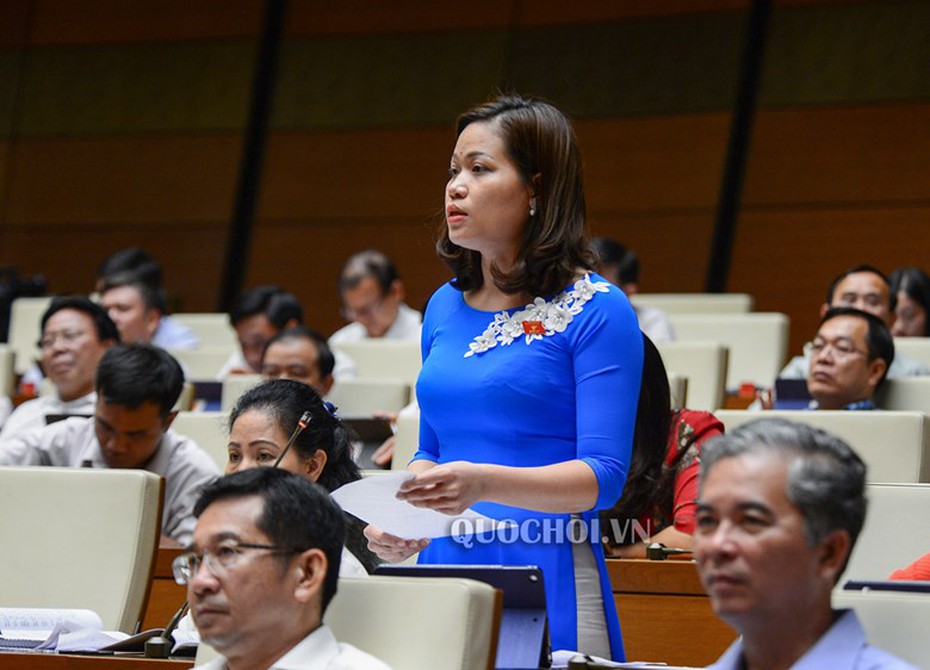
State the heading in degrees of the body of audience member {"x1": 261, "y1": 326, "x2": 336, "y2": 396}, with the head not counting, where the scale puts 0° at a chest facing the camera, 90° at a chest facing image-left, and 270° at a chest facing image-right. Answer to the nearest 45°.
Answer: approximately 45°

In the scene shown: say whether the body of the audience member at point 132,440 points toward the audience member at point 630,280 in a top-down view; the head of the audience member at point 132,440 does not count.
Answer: no

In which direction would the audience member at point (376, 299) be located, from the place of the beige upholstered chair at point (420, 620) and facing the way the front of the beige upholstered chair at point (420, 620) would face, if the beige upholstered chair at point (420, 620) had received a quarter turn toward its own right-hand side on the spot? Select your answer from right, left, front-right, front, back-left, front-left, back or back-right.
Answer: front-right

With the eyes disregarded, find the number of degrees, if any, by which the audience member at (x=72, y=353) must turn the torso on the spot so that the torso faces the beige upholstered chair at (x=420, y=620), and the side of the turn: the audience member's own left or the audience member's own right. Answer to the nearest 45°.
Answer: approximately 45° to the audience member's own left

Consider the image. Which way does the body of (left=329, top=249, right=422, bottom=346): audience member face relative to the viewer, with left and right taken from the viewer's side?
facing the viewer and to the left of the viewer

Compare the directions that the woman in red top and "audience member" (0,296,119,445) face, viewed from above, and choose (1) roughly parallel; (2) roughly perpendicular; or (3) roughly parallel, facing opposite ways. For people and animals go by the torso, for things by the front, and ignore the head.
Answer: roughly parallel

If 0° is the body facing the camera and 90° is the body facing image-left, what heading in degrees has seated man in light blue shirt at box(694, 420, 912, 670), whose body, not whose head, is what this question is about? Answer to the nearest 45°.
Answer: approximately 45°

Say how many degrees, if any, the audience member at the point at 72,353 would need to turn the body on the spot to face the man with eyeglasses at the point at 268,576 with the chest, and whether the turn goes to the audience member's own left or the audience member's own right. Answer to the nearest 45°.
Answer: approximately 45° to the audience member's own left

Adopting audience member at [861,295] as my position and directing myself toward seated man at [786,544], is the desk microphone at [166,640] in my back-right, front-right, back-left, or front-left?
front-right

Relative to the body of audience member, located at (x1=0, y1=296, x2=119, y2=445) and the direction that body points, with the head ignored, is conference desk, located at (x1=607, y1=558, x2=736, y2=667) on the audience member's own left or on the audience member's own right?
on the audience member's own left

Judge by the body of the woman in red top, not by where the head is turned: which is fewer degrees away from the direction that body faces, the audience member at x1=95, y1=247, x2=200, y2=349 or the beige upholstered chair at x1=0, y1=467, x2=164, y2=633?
the beige upholstered chair

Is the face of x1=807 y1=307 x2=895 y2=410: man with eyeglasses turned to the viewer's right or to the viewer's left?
to the viewer's left

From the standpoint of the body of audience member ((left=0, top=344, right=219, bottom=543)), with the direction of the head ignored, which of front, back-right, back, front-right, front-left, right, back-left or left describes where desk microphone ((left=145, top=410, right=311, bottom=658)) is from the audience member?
front-left

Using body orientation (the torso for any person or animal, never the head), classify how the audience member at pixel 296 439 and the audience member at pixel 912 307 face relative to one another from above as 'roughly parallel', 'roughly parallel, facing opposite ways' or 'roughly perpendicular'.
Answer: roughly parallel

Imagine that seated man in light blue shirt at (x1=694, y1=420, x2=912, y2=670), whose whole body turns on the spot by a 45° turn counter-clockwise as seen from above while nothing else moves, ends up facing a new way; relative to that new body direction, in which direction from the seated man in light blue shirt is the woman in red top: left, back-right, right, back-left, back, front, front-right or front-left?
back

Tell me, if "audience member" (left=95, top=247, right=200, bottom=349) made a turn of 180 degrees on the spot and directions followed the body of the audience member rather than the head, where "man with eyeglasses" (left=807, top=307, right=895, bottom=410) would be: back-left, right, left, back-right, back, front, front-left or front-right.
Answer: right

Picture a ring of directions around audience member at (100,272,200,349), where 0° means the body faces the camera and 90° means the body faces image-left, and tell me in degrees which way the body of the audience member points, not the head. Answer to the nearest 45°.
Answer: approximately 45°

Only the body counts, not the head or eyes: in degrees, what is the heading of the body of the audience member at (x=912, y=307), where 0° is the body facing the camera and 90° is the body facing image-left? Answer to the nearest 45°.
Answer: approximately 45°

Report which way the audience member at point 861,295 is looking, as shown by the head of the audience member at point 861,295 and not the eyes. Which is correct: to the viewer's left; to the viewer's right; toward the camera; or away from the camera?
toward the camera

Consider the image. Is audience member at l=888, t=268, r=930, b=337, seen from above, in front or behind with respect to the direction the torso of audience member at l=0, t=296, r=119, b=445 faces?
behind

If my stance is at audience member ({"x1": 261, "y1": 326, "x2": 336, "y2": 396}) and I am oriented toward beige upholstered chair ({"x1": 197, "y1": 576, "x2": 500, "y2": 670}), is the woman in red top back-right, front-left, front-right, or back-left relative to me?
front-left

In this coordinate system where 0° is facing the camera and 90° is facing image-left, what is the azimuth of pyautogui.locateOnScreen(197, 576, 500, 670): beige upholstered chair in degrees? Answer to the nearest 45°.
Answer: approximately 45°
